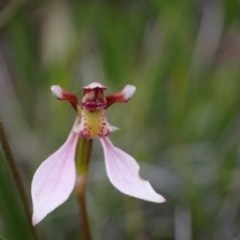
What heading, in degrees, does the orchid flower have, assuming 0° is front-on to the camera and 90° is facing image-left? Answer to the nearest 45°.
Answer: approximately 0°
